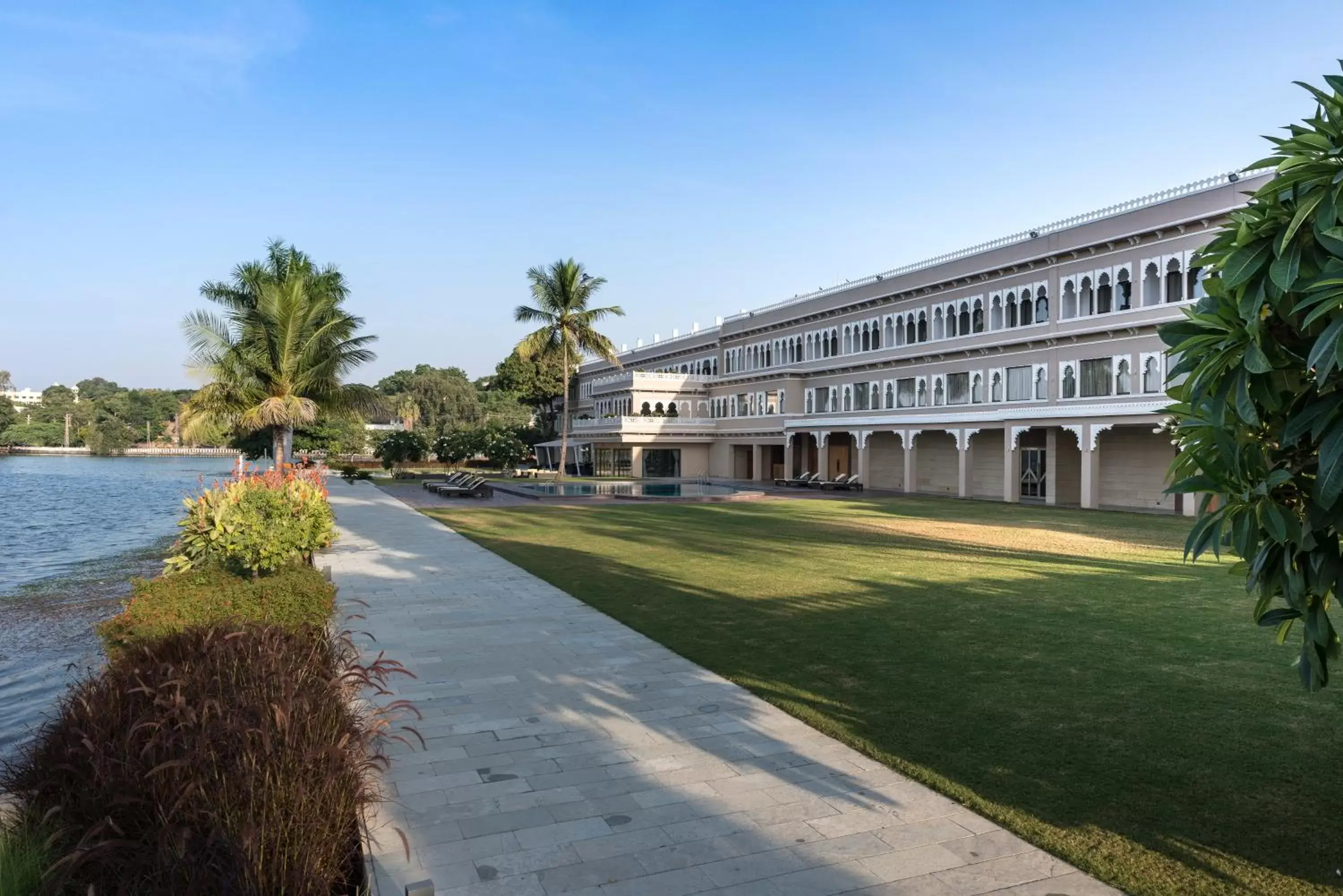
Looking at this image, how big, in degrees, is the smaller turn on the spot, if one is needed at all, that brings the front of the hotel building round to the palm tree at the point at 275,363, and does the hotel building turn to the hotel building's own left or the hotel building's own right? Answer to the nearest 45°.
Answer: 0° — it already faces it

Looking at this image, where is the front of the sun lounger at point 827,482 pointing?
to the viewer's left

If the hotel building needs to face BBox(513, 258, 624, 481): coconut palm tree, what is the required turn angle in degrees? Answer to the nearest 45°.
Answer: approximately 45° to its right

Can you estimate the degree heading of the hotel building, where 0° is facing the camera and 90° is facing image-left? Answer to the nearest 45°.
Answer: approximately 45°

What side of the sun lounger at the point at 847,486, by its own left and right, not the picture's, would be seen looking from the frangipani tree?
left

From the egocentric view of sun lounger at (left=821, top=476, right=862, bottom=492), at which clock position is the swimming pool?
The swimming pool is roughly at 11 o'clock from the sun lounger.

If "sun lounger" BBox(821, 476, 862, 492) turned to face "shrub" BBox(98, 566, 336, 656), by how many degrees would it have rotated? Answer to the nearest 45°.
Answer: approximately 90° to its left

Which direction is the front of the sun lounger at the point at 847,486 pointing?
to the viewer's left

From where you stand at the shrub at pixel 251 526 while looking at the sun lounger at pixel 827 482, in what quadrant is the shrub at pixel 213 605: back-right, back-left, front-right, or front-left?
back-right

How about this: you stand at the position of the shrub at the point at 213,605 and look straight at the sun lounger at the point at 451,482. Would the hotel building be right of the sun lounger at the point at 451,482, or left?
right
